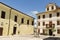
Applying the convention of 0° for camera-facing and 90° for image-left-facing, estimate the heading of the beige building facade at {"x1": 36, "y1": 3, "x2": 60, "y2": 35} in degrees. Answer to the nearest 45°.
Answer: approximately 45°

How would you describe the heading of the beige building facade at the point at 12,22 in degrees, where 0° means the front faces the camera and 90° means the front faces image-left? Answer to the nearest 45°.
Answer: approximately 315°

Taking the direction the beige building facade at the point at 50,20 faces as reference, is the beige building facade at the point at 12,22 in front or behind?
in front

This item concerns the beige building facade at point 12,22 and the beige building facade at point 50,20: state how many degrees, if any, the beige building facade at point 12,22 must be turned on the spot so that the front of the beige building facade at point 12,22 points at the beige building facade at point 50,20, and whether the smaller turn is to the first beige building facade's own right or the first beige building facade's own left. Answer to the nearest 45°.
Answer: approximately 90° to the first beige building facade's own left

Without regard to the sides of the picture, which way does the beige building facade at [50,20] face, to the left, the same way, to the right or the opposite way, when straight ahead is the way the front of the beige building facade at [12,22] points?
to the right
